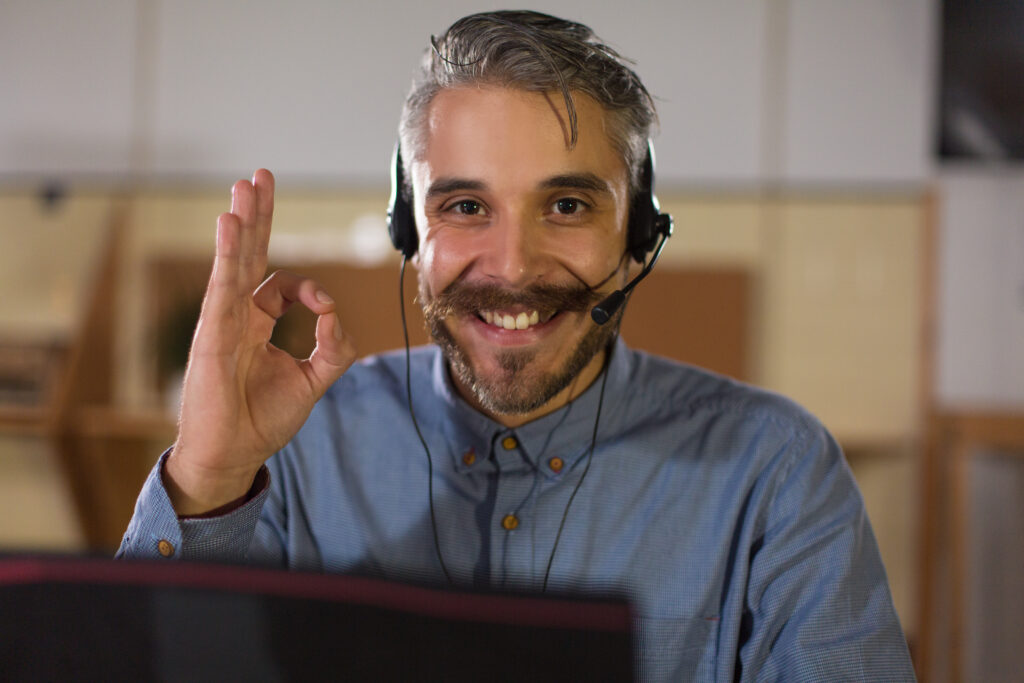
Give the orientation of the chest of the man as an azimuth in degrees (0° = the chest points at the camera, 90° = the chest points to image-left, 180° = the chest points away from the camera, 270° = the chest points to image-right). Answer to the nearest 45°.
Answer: approximately 0°
